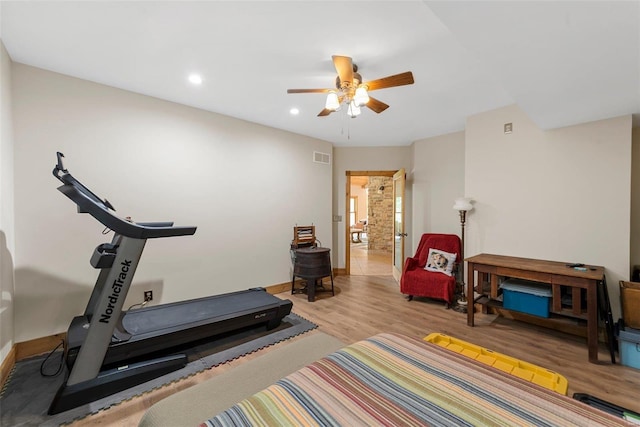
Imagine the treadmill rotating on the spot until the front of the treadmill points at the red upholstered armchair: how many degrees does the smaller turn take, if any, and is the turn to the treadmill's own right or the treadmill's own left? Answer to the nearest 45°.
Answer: approximately 135° to the treadmill's own left

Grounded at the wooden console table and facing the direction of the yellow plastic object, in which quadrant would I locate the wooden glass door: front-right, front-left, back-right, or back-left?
back-right

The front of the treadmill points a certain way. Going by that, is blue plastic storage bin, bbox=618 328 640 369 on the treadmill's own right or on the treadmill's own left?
on the treadmill's own left

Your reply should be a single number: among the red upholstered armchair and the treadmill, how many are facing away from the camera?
0

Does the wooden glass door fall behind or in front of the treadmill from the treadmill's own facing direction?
behind

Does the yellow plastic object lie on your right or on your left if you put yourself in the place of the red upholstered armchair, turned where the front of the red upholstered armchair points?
on your left

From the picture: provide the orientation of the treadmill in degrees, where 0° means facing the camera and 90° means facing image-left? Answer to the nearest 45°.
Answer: approximately 45°

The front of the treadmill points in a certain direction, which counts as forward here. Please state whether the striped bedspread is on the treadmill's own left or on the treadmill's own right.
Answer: on the treadmill's own left

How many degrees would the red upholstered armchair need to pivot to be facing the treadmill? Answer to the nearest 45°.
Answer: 0° — it already faces it

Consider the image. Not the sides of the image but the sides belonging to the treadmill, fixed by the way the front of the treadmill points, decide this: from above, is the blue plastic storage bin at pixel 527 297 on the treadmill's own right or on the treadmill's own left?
on the treadmill's own left

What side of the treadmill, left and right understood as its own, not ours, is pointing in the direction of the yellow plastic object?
left

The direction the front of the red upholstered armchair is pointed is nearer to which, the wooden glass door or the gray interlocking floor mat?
the gray interlocking floor mat

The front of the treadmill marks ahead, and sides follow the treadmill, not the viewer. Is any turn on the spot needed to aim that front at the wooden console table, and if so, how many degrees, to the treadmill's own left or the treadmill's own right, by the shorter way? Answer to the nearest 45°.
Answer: approximately 135° to the treadmill's own left
